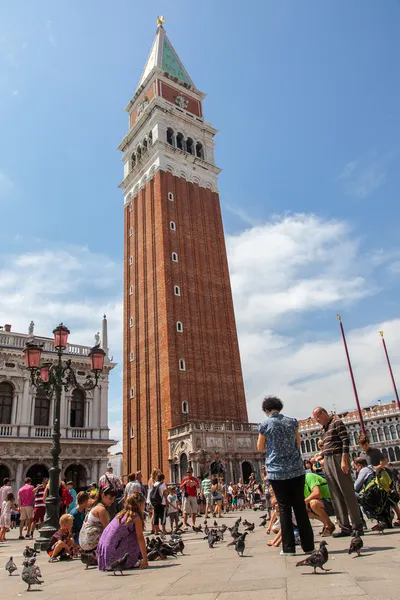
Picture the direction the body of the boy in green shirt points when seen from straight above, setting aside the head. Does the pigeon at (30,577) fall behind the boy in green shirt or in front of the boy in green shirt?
in front

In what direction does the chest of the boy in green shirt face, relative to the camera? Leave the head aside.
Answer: to the viewer's left

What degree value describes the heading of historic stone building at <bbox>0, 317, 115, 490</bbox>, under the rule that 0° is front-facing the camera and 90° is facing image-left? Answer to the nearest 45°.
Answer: approximately 0°

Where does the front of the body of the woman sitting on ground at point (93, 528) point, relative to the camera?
to the viewer's right

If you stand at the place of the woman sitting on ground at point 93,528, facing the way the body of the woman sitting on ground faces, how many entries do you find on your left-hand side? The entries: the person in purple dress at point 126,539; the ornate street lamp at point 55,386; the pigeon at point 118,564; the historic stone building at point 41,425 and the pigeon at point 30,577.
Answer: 2

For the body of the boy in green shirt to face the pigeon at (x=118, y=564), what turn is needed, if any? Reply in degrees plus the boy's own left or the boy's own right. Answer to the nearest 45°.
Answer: approximately 45° to the boy's own left

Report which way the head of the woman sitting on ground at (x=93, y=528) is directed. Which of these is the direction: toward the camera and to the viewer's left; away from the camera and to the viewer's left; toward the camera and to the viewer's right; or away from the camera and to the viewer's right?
toward the camera and to the viewer's right
